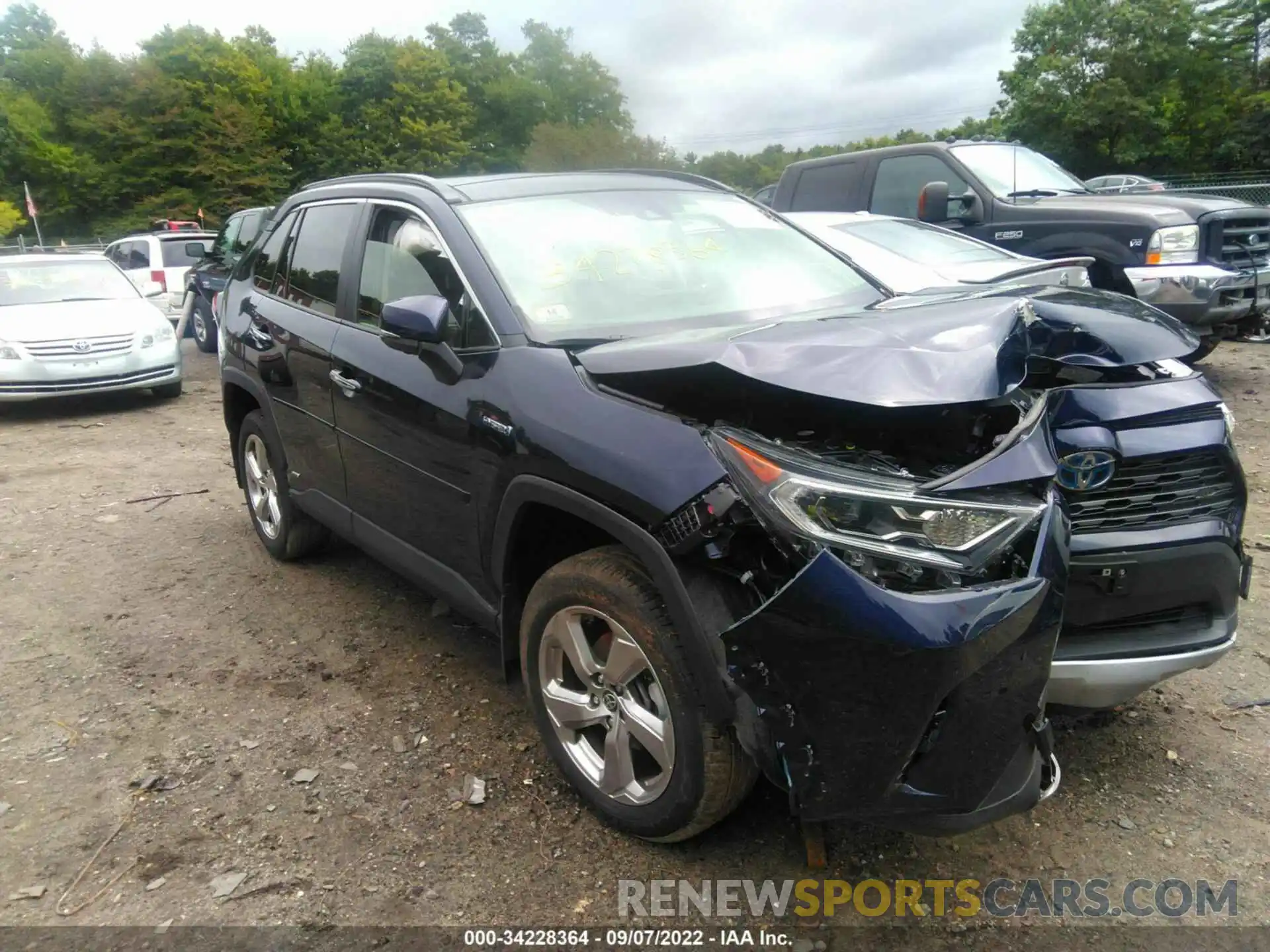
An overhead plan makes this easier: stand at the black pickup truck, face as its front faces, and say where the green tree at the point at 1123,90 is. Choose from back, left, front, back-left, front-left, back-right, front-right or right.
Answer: back-left

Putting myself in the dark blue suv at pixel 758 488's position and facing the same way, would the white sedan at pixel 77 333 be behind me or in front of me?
behind

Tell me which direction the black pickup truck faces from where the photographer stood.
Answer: facing the viewer and to the right of the viewer

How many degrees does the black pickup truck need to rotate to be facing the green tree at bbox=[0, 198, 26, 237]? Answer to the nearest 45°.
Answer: approximately 180°

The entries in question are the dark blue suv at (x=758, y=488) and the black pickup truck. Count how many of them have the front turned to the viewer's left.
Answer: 0

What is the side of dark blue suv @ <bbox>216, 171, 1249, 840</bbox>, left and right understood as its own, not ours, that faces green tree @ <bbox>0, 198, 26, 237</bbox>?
back

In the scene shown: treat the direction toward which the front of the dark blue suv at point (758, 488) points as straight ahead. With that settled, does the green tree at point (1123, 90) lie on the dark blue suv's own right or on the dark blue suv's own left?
on the dark blue suv's own left

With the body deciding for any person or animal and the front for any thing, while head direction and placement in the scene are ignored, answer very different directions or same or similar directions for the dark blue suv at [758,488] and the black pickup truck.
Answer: same or similar directions

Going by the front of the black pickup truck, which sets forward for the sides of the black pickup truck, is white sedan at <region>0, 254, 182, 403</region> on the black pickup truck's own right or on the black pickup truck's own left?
on the black pickup truck's own right

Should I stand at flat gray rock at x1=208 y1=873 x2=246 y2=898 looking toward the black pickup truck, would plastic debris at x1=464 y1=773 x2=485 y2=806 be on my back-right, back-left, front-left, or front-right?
front-right

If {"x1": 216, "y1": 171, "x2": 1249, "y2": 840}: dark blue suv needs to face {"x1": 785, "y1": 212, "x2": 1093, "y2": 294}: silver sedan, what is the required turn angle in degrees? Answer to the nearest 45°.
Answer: approximately 135° to its left
